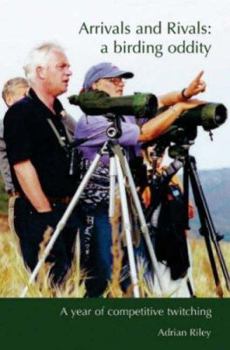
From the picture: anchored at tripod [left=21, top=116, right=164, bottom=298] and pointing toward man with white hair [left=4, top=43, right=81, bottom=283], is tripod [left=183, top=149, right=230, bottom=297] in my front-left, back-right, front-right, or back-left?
back-right

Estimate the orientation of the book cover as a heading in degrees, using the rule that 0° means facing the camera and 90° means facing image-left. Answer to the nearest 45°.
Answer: approximately 0°
